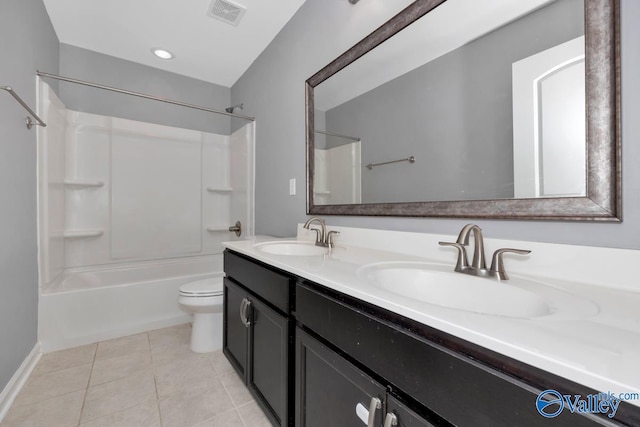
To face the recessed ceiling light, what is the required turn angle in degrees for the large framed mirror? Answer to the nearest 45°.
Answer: approximately 45° to its right

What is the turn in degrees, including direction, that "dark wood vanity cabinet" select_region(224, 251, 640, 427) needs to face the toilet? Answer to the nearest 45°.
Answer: approximately 90° to its right

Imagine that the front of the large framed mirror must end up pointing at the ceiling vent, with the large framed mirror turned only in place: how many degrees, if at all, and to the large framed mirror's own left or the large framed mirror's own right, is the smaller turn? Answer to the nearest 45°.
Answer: approximately 45° to the large framed mirror's own right

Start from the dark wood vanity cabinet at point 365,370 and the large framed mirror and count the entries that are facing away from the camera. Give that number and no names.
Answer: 0

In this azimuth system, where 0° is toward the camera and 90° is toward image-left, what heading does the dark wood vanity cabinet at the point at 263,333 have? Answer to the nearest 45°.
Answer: approximately 45°

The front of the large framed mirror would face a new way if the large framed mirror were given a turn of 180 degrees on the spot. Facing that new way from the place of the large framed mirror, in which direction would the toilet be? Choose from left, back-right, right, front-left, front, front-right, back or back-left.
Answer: back-left

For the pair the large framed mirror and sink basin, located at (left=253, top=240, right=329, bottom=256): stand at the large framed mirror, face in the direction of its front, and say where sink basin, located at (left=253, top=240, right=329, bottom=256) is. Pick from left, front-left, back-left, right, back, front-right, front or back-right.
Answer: front-right

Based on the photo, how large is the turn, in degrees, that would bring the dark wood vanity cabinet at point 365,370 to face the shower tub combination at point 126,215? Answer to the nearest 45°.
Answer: approximately 45° to its right
